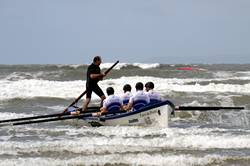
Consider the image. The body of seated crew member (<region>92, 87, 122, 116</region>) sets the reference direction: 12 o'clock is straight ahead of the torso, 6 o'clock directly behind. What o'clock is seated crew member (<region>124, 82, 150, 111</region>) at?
seated crew member (<region>124, 82, 150, 111</region>) is roughly at 5 o'clock from seated crew member (<region>92, 87, 122, 116</region>).

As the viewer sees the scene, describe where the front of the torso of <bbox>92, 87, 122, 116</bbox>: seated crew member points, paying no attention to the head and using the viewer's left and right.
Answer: facing away from the viewer and to the left of the viewer

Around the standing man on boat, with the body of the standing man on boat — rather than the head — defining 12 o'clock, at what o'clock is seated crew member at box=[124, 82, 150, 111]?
The seated crew member is roughly at 1 o'clock from the standing man on boat.

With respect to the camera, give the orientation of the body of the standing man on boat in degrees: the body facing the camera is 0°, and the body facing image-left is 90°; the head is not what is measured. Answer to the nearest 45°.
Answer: approximately 270°

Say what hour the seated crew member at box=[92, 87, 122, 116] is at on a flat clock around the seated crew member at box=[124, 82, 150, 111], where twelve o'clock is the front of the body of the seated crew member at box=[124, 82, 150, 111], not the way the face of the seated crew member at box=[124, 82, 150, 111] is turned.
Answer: the seated crew member at box=[92, 87, 122, 116] is roughly at 11 o'clock from the seated crew member at box=[124, 82, 150, 111].

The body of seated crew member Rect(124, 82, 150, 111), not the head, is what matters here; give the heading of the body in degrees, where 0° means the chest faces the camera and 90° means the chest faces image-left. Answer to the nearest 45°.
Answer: approximately 135°
